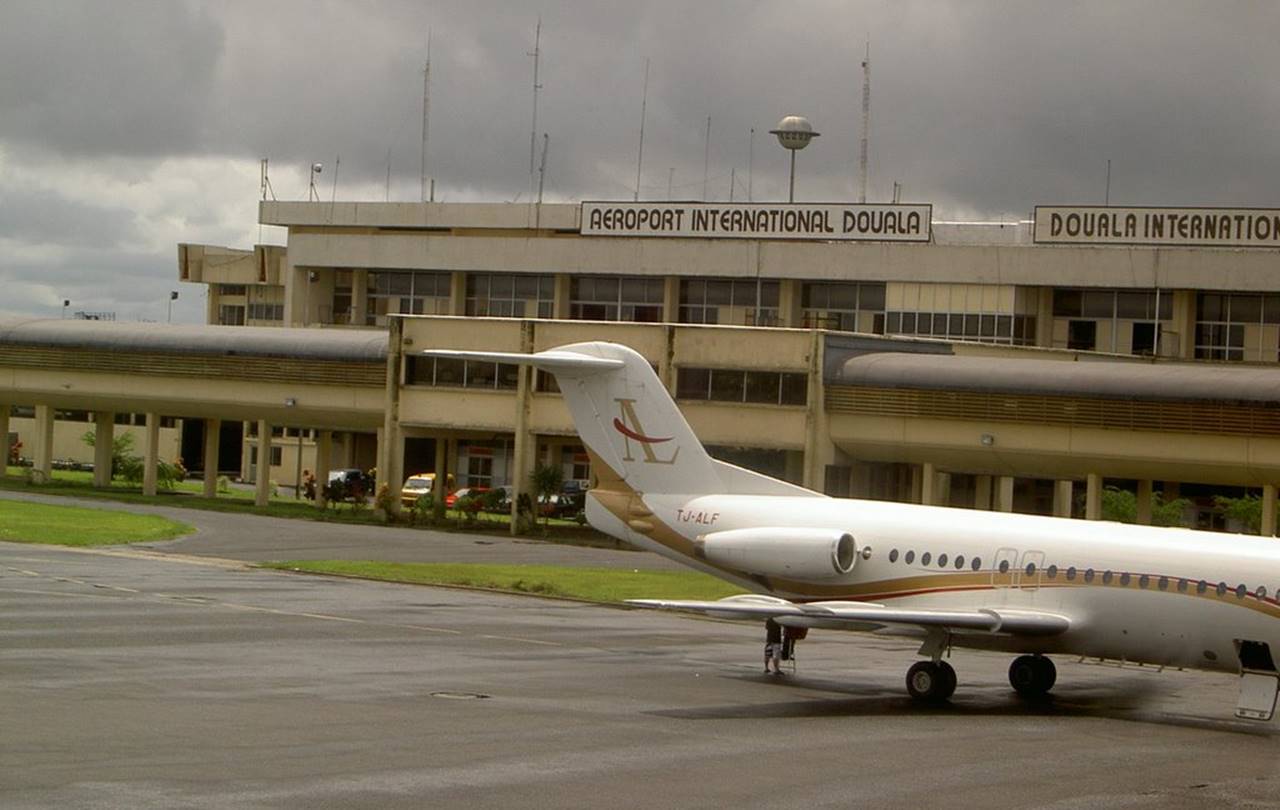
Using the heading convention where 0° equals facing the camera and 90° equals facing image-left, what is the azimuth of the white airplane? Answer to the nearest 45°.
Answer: approximately 315°
